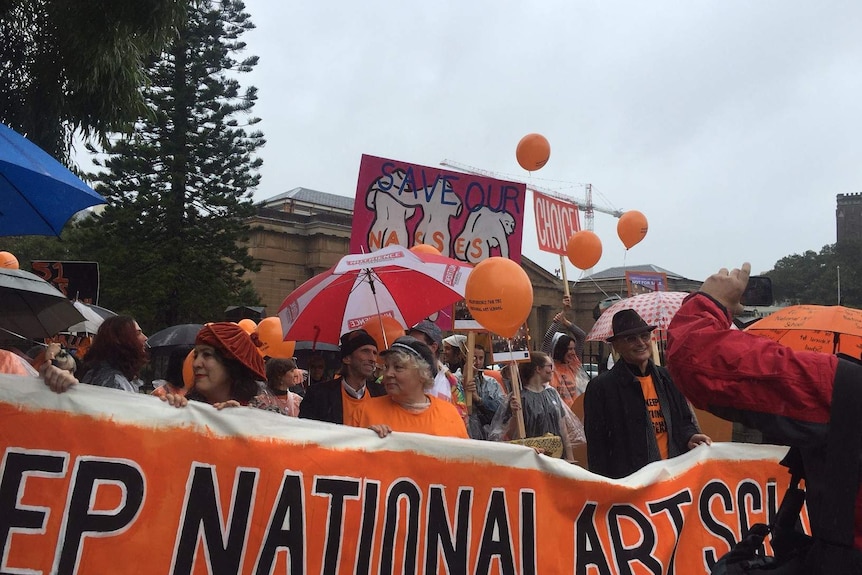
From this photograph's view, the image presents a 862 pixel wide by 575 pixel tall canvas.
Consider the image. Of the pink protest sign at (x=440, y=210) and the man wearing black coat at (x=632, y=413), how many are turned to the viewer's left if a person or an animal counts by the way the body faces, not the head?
0

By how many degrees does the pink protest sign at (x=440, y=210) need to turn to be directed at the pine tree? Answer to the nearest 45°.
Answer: approximately 135° to its right

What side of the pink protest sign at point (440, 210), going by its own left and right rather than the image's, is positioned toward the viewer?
front

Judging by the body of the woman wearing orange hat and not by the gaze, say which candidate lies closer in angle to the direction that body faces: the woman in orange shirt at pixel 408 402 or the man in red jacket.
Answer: the man in red jacket

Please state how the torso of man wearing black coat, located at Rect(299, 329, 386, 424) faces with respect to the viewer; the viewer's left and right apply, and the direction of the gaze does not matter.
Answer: facing the viewer and to the right of the viewer

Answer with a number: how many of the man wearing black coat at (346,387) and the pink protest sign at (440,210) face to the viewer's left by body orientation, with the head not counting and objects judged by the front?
0

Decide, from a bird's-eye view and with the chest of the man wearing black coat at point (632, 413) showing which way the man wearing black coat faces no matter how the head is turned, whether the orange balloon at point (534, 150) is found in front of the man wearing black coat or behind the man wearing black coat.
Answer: behind

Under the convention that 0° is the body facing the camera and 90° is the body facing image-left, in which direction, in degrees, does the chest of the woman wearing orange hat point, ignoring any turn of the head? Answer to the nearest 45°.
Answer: approximately 45°

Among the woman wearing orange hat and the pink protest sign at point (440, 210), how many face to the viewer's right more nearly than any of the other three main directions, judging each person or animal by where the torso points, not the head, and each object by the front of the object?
0
